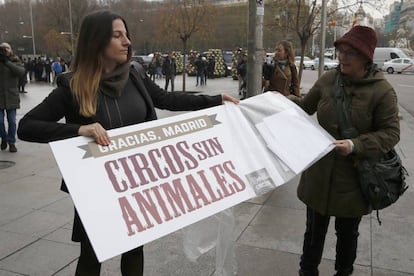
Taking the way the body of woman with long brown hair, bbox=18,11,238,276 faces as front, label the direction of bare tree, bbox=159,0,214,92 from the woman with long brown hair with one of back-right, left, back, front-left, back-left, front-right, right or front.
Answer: back-left

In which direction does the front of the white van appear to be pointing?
to the viewer's right
